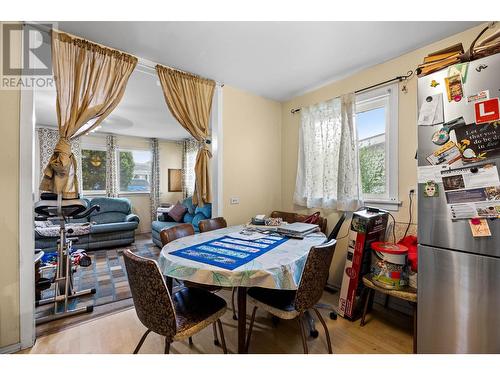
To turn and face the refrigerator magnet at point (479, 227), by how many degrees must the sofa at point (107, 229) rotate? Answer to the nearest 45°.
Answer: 0° — it already faces it

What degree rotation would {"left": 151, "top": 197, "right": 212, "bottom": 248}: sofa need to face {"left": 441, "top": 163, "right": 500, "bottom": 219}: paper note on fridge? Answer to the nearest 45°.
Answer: approximately 45° to its left

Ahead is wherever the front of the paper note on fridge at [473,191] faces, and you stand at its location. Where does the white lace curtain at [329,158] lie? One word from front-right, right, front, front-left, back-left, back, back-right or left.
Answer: right

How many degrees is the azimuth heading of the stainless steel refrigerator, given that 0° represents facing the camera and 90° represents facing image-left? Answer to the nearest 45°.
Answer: approximately 45°

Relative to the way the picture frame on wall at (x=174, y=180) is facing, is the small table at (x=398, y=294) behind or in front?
in front

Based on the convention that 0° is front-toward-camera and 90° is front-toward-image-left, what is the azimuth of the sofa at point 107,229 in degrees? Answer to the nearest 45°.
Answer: approximately 0°

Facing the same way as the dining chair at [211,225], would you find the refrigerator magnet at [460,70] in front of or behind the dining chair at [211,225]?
in front

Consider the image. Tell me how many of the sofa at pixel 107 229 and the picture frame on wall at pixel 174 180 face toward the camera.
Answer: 2

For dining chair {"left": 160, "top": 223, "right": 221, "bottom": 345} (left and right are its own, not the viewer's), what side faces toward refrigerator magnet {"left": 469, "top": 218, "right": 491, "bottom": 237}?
front

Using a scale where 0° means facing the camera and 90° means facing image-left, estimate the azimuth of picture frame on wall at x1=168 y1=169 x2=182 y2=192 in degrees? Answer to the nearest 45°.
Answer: approximately 0°
